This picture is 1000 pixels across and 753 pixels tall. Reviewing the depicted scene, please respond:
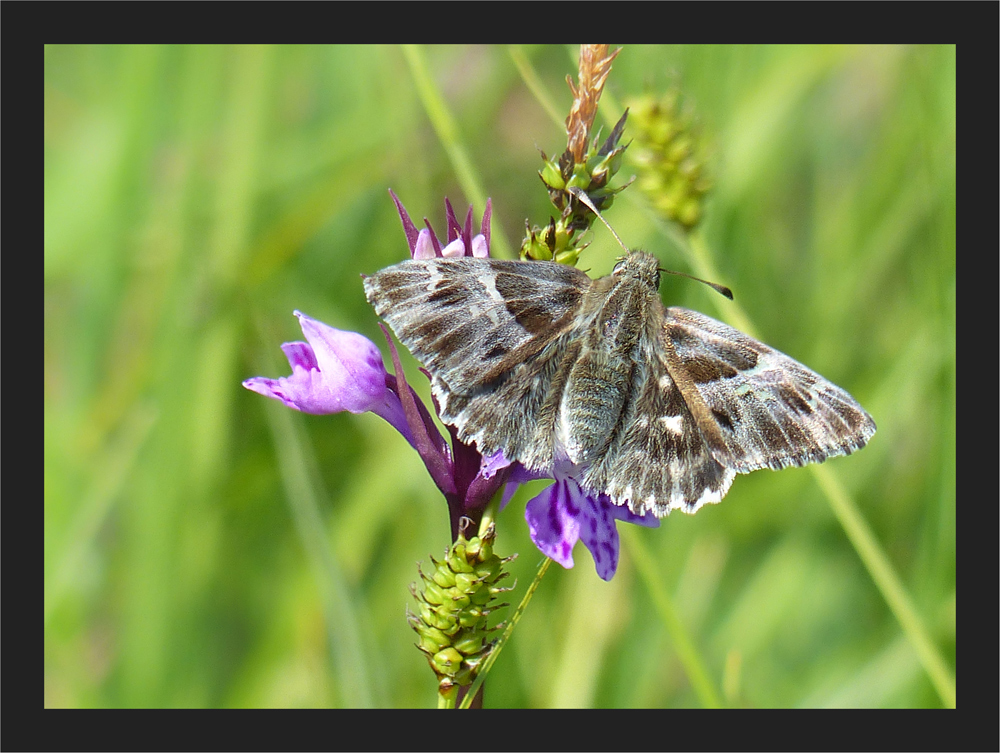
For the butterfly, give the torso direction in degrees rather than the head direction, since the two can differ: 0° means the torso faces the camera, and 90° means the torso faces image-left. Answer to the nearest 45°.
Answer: approximately 180°

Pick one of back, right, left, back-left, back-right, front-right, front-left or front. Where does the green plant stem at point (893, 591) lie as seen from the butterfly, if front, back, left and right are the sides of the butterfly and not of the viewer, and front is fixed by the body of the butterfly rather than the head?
front-right

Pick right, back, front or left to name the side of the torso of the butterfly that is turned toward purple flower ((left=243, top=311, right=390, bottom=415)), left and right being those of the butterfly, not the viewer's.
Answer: left
